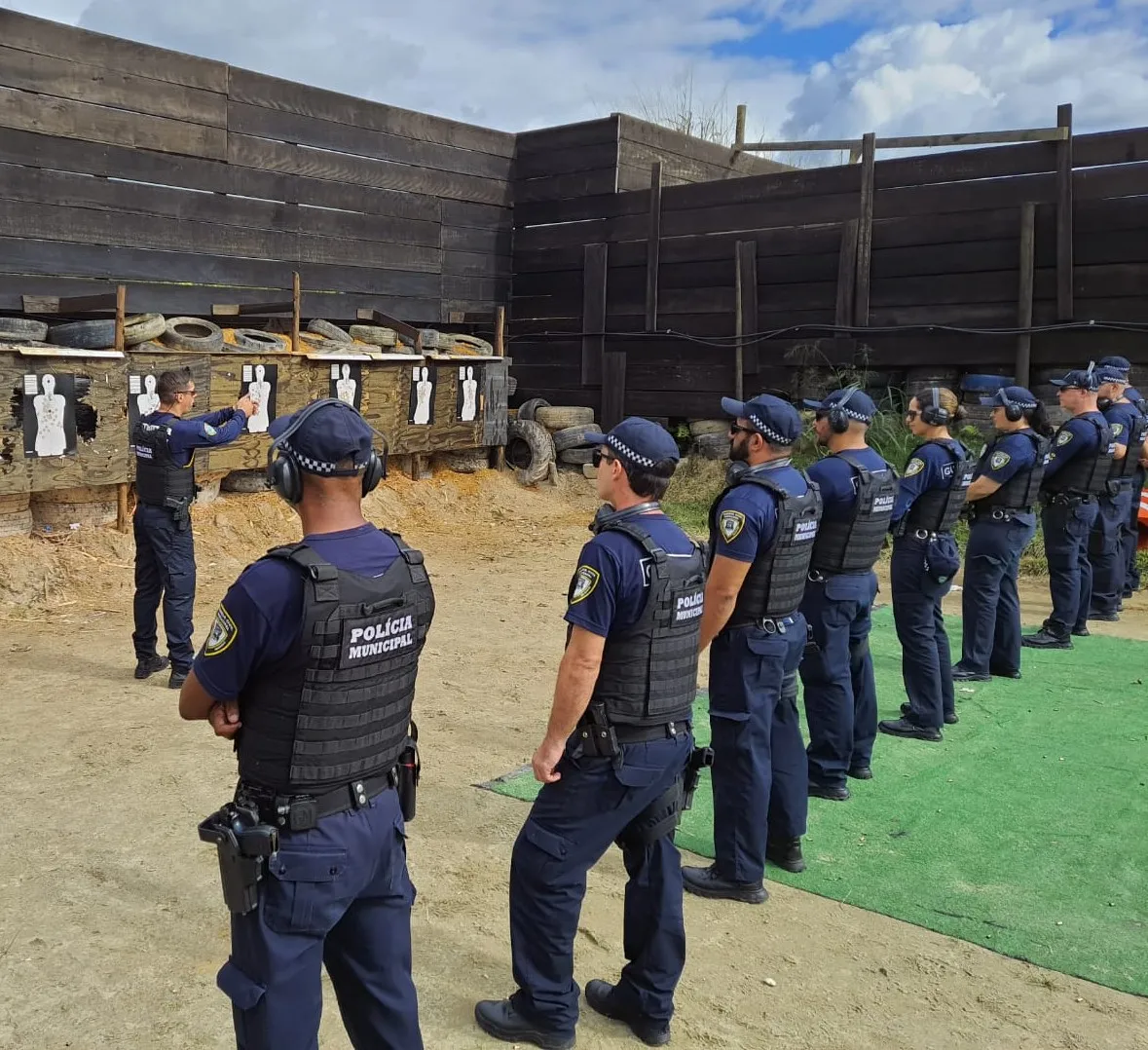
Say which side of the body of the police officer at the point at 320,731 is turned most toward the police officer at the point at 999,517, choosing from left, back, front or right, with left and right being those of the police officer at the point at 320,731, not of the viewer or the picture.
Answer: right

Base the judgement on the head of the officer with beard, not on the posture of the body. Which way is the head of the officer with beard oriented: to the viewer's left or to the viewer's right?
to the viewer's left

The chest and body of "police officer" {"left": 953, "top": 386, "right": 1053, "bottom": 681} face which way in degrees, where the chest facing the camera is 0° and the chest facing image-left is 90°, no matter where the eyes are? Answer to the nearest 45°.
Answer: approximately 90°

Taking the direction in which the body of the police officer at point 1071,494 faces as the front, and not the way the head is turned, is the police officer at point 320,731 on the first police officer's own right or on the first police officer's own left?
on the first police officer's own left

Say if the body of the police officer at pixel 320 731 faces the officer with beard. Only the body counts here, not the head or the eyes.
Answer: no

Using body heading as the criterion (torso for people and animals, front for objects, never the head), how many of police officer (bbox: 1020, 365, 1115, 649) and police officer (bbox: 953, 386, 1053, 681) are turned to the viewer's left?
2

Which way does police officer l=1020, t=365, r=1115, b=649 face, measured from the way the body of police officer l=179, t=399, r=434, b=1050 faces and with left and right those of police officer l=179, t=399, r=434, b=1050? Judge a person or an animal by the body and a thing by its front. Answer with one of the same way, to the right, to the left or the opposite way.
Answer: the same way

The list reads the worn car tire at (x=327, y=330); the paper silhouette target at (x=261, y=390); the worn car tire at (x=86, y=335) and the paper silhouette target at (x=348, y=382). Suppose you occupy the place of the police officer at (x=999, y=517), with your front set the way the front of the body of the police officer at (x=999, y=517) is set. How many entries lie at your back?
0

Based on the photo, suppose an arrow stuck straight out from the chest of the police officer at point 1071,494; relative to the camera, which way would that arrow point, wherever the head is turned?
to the viewer's left

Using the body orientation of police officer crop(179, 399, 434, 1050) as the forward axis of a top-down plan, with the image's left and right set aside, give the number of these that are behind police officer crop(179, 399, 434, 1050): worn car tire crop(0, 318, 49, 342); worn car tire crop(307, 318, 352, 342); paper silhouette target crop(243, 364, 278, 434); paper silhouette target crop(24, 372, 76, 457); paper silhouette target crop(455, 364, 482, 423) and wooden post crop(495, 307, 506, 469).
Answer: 0

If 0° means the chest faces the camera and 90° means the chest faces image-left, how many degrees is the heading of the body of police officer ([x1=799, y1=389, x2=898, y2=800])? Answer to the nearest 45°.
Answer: approximately 135°

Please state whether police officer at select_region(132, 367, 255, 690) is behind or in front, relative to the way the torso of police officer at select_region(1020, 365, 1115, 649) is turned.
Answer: in front

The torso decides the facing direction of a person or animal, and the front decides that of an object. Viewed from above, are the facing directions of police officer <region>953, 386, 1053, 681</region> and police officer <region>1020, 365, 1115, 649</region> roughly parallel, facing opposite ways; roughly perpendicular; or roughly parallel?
roughly parallel

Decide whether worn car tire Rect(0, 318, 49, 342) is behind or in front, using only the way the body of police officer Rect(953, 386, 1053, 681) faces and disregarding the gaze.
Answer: in front

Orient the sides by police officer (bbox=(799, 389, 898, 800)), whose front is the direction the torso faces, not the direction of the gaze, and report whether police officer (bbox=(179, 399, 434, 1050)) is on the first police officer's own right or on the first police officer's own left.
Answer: on the first police officer's own left

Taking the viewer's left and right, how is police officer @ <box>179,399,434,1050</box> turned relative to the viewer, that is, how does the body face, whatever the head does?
facing away from the viewer and to the left of the viewer
